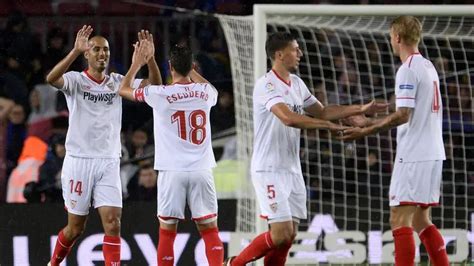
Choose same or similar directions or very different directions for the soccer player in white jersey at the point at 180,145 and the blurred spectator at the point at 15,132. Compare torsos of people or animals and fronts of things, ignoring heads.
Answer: very different directions

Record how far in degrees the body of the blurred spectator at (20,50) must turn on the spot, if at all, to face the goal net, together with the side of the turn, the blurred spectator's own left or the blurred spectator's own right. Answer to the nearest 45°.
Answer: approximately 45° to the blurred spectator's own left

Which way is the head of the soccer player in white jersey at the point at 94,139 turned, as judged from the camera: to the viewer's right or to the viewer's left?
to the viewer's right

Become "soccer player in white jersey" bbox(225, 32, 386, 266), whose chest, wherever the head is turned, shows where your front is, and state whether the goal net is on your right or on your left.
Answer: on your left

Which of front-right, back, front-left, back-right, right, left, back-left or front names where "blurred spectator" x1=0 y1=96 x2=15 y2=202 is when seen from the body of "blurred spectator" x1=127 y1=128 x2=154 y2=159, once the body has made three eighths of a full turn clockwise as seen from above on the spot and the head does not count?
front-left

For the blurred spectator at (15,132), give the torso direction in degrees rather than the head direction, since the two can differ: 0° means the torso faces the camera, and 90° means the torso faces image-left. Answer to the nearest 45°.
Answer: approximately 0°

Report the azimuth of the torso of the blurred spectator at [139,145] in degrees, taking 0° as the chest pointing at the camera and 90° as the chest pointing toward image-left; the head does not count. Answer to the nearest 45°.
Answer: approximately 0°

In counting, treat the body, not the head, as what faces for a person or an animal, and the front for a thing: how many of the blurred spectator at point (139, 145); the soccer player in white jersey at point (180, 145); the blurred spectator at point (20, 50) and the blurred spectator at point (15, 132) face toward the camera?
3

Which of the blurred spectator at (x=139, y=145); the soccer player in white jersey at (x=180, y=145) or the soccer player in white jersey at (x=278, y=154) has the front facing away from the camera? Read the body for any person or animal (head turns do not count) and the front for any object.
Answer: the soccer player in white jersey at (x=180, y=145)
